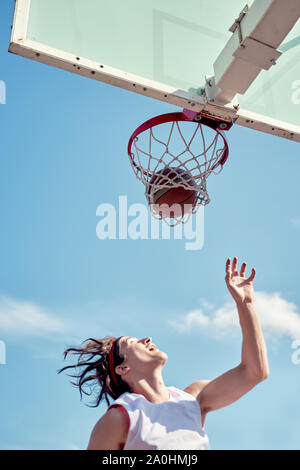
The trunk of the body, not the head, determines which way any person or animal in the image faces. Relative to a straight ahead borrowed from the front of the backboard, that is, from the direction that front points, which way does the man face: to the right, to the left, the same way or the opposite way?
the opposite way

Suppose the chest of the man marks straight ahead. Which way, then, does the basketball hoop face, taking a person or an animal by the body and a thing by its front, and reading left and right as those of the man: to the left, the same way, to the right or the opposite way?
the opposite way
